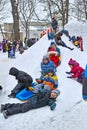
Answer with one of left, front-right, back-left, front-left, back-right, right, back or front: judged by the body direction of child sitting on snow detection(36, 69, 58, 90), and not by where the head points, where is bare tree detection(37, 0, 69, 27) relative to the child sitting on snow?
back-right

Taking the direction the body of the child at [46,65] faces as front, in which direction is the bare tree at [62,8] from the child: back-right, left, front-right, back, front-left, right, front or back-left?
back-right

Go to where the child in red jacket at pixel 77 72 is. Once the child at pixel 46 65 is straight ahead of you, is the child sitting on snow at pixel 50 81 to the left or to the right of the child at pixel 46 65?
left

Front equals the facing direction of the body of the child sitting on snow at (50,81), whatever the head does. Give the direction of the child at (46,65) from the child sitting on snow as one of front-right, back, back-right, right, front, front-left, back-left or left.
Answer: back-right

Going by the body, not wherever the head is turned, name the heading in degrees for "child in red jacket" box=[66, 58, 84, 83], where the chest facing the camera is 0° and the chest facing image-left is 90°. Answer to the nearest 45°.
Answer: approximately 90°

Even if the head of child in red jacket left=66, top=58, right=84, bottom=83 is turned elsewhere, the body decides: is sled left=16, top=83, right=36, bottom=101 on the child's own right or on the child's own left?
on the child's own left

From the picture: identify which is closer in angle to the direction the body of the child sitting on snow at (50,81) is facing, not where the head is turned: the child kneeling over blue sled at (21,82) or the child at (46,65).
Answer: the child kneeling over blue sled
